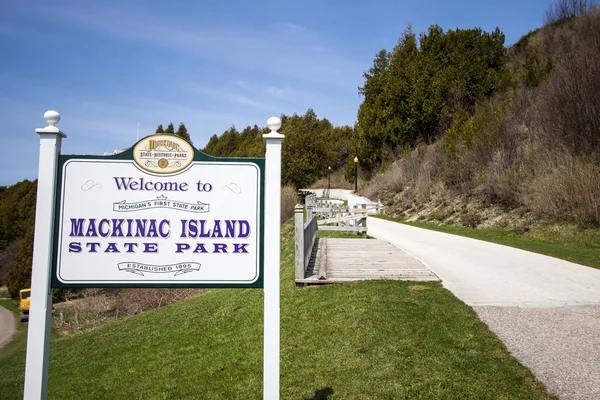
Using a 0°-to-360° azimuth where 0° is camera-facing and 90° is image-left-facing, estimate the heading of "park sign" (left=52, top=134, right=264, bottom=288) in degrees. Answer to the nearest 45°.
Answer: approximately 0°

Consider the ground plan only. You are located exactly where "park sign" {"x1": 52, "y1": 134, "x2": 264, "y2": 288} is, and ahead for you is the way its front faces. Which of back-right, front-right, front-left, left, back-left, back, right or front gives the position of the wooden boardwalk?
back-left

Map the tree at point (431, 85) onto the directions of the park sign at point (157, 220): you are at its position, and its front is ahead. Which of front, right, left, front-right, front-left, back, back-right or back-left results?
back-left

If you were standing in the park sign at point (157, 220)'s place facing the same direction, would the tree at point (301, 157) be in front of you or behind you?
behind

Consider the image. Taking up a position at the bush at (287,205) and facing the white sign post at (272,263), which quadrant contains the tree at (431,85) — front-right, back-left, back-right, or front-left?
back-left
